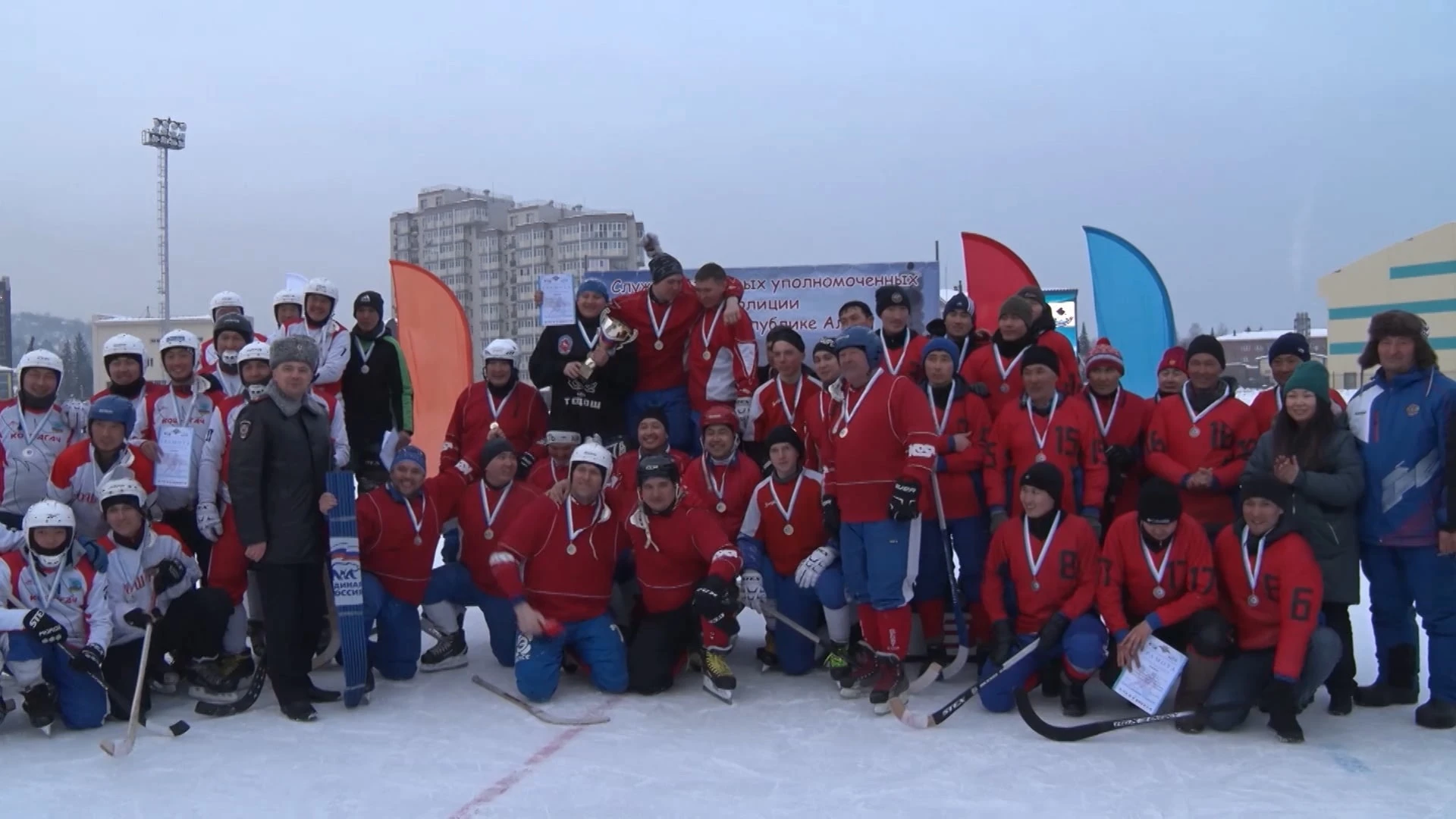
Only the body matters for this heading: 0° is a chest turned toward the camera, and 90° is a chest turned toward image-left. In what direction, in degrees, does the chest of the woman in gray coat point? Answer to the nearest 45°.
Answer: approximately 45°

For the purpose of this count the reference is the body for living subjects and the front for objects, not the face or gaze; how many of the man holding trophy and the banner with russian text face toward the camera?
2

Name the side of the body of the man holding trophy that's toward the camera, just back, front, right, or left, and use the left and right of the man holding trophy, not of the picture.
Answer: front

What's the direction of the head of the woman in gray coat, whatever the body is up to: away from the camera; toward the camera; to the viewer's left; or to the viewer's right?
toward the camera

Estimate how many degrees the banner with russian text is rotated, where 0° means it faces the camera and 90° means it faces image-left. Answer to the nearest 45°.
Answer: approximately 0°

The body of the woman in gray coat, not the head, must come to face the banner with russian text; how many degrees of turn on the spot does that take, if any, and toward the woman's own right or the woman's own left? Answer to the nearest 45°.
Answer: approximately 90° to the woman's own right

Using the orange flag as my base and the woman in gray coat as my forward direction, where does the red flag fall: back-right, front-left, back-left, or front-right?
front-left

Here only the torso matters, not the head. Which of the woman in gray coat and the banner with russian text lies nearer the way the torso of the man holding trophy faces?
the woman in gray coat

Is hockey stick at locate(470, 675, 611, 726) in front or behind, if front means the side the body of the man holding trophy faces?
in front

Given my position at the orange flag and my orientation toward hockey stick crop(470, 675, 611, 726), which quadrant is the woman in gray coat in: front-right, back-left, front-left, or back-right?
front-left

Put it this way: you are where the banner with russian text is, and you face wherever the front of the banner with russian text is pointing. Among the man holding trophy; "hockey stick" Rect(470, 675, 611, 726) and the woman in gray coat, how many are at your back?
0

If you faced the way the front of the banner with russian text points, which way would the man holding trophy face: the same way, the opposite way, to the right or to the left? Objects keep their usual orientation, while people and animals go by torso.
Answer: the same way

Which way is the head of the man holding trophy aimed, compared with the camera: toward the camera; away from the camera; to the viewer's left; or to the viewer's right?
toward the camera

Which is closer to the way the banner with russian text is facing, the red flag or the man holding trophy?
the man holding trophy
